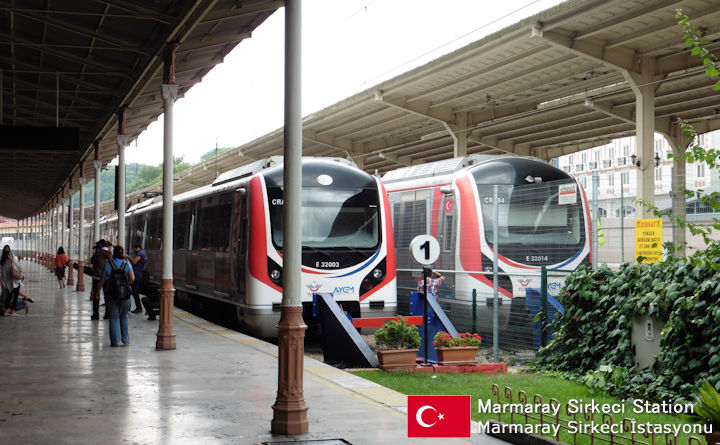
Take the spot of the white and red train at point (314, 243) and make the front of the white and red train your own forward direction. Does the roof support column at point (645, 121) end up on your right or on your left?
on your left

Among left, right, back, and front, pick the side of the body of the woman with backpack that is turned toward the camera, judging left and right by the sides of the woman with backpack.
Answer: back

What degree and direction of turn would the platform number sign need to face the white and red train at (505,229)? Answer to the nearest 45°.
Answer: approximately 180°

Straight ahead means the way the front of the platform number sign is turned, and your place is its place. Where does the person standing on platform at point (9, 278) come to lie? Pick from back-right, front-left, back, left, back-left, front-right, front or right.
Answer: back-right

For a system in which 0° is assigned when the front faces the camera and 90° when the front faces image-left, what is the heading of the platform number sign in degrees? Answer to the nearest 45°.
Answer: approximately 0°

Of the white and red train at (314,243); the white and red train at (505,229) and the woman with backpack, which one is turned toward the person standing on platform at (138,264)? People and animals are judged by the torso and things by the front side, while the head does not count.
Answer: the woman with backpack
